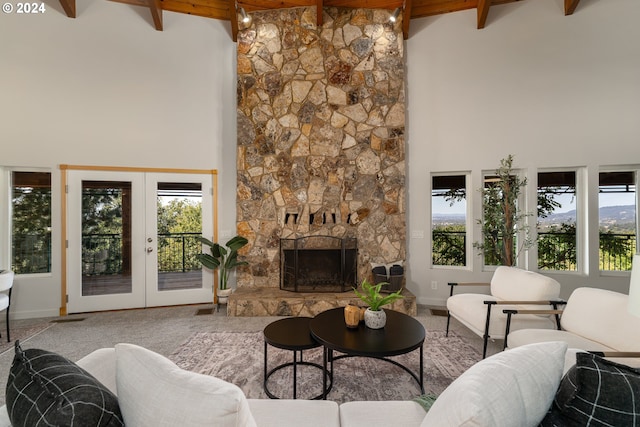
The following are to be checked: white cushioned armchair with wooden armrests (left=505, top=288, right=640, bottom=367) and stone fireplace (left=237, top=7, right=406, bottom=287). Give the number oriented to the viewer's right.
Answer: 0

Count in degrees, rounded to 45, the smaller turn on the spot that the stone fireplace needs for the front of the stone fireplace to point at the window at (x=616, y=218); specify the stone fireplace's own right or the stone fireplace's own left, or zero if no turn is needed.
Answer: approximately 90° to the stone fireplace's own left

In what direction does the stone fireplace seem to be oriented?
toward the camera

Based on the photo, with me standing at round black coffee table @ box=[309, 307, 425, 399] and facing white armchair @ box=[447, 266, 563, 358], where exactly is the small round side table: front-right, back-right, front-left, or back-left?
back-left

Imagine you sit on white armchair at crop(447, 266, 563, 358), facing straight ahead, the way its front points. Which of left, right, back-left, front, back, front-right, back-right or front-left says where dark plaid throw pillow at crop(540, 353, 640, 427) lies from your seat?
front-left

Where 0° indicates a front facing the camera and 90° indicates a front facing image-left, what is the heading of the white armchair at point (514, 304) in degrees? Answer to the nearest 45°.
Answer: approximately 45°

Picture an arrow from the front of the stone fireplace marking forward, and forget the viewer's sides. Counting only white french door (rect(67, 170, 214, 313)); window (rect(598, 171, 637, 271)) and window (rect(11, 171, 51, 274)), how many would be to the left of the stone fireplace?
1

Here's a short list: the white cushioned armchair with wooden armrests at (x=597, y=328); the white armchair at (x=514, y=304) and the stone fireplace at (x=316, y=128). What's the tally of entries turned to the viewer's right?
0

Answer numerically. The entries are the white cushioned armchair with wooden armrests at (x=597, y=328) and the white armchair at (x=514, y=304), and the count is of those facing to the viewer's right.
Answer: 0

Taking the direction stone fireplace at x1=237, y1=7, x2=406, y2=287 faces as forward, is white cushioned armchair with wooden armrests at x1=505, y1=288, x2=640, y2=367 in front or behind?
in front

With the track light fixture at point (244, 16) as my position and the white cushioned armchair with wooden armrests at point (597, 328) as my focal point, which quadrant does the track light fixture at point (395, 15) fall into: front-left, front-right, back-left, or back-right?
front-left
